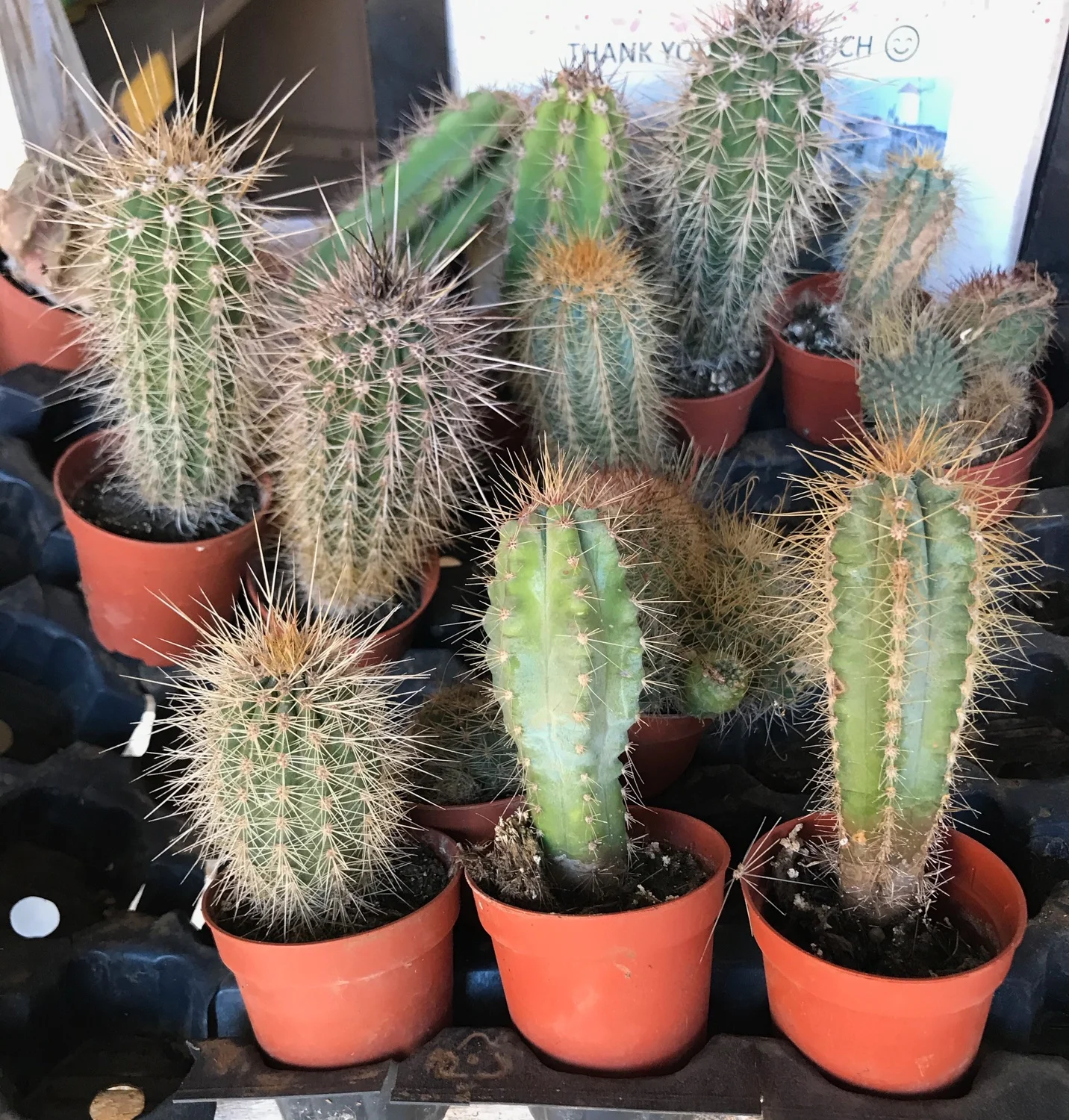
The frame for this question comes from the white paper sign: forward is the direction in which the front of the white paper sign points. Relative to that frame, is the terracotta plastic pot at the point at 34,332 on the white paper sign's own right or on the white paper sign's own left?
on the white paper sign's own right

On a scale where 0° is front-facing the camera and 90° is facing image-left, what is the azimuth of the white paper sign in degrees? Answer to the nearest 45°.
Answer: approximately 0°

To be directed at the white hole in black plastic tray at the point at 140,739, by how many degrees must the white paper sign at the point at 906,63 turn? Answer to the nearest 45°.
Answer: approximately 45° to its right

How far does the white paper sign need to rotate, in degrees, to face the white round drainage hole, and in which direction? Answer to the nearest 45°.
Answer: approximately 45° to its right

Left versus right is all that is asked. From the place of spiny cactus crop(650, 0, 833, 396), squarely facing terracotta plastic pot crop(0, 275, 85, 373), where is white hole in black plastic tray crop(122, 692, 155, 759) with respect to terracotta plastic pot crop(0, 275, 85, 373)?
left

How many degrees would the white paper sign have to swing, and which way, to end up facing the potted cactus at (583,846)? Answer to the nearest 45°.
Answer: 0° — it already faces it
